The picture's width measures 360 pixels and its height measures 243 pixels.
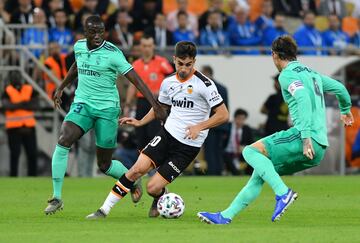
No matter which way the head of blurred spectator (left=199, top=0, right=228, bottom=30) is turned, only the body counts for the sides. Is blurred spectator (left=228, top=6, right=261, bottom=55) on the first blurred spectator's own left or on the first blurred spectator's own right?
on the first blurred spectator's own left

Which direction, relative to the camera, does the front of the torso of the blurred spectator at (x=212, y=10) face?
toward the camera

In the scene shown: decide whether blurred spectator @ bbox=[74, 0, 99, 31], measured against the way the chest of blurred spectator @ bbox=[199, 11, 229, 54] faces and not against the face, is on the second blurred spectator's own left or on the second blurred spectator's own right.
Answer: on the second blurred spectator's own right

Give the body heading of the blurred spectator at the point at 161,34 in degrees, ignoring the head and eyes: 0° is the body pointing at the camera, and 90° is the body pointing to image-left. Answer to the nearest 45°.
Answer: approximately 0°

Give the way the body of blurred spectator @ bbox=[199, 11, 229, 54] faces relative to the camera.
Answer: toward the camera

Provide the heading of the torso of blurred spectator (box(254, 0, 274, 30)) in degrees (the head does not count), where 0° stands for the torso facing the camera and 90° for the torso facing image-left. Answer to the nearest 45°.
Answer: approximately 0°

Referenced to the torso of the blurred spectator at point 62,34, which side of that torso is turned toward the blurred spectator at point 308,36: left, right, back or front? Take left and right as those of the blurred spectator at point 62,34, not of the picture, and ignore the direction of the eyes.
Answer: left

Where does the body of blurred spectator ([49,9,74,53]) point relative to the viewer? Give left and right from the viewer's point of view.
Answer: facing the viewer

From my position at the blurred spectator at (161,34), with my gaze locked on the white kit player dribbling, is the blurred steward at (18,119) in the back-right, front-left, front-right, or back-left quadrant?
front-right

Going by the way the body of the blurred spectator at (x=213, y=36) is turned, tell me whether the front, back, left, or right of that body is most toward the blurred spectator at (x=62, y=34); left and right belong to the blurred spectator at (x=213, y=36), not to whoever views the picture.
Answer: right
